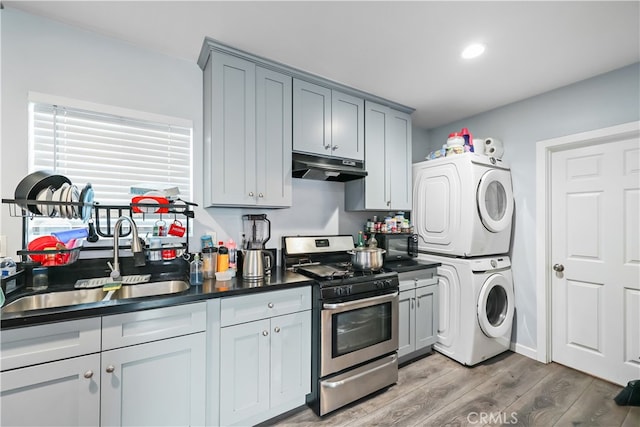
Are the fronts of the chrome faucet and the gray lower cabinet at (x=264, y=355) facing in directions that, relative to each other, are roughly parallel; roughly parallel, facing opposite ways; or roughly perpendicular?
roughly parallel

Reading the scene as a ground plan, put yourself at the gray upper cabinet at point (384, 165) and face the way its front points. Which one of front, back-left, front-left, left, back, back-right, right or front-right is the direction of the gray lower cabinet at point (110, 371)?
right

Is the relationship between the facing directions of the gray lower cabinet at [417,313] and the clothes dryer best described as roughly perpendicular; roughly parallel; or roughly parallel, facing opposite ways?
roughly parallel

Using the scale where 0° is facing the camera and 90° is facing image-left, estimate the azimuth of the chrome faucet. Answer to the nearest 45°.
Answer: approximately 315°

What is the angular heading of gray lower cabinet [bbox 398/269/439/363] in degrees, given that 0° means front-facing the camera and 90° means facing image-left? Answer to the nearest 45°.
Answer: approximately 315°

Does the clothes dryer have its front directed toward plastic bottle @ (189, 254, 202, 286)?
no

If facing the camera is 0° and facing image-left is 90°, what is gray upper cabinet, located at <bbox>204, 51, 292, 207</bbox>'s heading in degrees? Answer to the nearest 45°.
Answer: approximately 315°

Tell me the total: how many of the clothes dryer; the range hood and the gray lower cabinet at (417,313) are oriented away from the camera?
0

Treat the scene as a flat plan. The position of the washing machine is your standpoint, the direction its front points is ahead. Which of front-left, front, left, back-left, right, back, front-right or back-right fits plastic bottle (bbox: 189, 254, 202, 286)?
right

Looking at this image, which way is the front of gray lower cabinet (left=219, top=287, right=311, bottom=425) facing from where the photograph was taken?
facing the viewer and to the right of the viewer

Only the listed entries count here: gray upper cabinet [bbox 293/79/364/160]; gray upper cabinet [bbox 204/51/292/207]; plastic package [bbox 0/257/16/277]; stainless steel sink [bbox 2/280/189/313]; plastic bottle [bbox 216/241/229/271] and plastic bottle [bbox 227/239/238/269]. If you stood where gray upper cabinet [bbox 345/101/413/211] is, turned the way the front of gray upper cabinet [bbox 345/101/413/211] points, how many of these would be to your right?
6

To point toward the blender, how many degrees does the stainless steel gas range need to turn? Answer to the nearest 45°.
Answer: approximately 135° to its right

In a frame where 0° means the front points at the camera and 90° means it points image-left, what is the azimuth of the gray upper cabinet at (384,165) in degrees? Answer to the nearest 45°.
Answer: approximately 315°

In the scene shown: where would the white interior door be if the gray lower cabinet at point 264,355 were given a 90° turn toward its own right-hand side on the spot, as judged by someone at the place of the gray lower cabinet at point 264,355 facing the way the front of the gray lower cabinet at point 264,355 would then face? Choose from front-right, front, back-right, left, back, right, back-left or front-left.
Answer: back-left

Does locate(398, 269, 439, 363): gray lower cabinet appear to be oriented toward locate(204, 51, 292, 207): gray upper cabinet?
no

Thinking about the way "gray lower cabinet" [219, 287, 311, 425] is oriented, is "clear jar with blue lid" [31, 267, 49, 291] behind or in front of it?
behind

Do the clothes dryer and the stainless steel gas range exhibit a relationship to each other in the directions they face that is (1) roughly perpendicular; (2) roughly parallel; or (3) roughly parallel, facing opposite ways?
roughly parallel

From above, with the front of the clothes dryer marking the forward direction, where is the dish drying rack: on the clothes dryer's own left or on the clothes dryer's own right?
on the clothes dryer's own right

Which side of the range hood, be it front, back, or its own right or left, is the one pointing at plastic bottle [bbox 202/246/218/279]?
right
